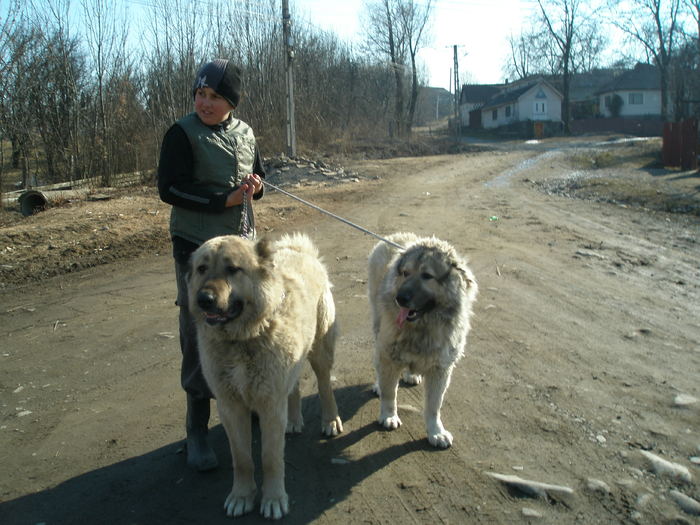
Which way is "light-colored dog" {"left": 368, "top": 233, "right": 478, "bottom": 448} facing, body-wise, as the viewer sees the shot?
toward the camera

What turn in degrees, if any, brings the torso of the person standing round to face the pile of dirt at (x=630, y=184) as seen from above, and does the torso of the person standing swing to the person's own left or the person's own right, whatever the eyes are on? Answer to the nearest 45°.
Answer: approximately 90° to the person's own left

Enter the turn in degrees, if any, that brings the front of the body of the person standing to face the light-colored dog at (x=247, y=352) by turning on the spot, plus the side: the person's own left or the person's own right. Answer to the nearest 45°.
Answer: approximately 45° to the person's own right

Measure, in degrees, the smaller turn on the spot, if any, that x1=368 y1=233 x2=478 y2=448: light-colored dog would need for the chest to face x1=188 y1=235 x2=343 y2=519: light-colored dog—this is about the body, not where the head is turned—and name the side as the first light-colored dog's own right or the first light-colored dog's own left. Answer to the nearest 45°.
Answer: approximately 45° to the first light-colored dog's own right

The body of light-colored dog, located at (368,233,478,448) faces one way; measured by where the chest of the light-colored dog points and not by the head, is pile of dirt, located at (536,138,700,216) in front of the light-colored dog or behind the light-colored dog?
behind

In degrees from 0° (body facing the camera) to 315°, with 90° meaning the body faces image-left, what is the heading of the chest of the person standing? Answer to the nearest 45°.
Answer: approximately 315°

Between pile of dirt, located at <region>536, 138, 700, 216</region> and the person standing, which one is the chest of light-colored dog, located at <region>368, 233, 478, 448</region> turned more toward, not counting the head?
the person standing

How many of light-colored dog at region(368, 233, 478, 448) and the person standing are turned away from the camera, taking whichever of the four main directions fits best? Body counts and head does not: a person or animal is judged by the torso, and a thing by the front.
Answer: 0
